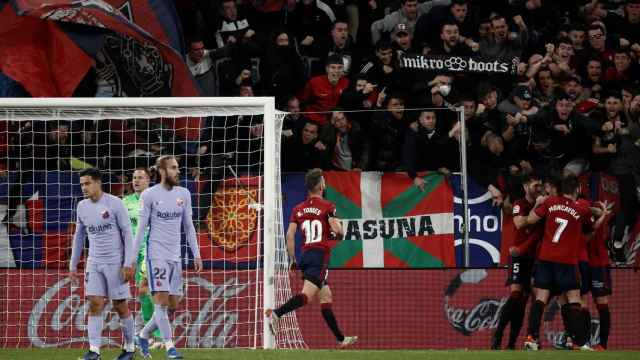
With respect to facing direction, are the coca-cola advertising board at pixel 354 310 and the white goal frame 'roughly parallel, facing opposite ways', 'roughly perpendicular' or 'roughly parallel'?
roughly parallel

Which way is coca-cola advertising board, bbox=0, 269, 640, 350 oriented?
toward the camera

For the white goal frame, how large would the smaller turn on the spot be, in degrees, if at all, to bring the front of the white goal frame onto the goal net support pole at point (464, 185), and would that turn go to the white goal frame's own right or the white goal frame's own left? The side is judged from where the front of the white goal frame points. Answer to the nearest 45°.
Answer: approximately 90° to the white goal frame's own left

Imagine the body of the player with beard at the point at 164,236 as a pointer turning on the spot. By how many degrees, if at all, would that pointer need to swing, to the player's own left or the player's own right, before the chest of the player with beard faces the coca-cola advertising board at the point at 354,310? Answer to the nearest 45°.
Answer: approximately 90° to the player's own left

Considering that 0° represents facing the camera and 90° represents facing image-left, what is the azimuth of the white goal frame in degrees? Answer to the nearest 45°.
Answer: approximately 0°

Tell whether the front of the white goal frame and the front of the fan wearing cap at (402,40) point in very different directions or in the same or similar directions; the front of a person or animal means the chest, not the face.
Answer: same or similar directions

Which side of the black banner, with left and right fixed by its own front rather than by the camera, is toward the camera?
front
